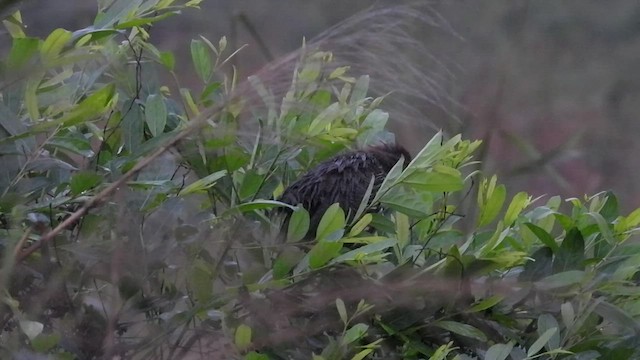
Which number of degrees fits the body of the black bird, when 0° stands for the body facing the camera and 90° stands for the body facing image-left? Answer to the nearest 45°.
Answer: approximately 270°
